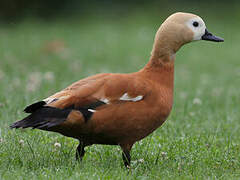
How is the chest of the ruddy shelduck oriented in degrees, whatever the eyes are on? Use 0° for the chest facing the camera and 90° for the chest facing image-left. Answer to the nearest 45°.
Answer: approximately 270°
